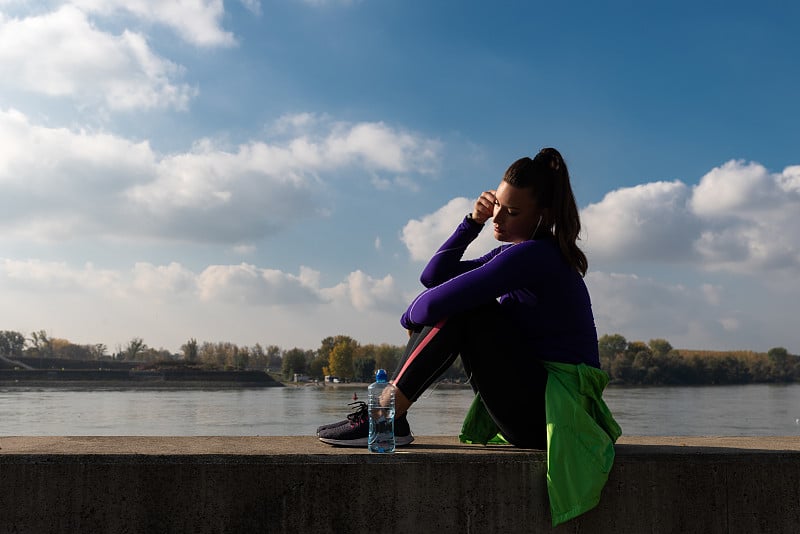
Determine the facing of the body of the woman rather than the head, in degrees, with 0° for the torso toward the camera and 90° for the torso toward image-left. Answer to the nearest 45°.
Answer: approximately 90°

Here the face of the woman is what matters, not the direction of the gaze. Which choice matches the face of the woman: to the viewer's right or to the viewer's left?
to the viewer's left
